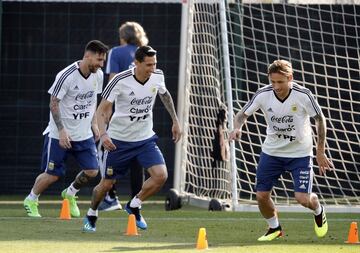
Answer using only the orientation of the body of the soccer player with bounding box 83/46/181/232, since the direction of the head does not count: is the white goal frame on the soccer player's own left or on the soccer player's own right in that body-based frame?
on the soccer player's own left

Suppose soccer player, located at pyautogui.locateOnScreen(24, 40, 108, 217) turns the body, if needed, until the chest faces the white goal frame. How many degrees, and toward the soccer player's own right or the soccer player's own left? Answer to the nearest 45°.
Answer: approximately 90° to the soccer player's own left

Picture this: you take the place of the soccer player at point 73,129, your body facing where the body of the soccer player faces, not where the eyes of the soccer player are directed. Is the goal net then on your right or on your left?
on your left
